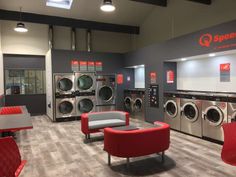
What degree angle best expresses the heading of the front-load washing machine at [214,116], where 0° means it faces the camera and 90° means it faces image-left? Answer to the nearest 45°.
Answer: approximately 45°

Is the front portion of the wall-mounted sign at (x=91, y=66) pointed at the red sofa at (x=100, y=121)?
yes

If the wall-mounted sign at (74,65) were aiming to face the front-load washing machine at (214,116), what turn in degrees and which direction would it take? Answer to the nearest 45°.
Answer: approximately 45° to its left

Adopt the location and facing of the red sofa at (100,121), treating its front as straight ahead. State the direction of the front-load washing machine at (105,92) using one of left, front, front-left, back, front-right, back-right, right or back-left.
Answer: back-left

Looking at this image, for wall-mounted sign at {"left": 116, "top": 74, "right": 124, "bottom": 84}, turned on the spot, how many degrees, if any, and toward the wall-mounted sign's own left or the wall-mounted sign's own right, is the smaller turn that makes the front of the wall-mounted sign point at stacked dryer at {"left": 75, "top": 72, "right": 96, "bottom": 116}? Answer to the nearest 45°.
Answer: approximately 45° to the wall-mounted sign's own right

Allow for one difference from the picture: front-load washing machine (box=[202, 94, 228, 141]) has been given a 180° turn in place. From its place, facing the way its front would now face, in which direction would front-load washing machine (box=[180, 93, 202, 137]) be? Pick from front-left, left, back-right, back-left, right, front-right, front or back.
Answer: left

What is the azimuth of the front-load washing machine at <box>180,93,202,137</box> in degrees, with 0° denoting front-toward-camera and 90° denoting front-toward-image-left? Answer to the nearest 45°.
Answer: approximately 45°

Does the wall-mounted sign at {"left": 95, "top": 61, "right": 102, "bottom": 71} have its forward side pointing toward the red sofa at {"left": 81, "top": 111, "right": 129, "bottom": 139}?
yes

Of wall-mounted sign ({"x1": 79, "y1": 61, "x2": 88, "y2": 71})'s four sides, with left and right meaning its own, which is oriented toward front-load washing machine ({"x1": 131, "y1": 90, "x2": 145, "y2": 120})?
left

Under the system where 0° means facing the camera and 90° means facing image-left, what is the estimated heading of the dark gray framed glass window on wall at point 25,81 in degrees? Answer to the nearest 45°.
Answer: approximately 0°

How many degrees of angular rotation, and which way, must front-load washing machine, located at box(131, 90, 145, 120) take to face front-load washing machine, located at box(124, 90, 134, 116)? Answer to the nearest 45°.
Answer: approximately 90° to its right
